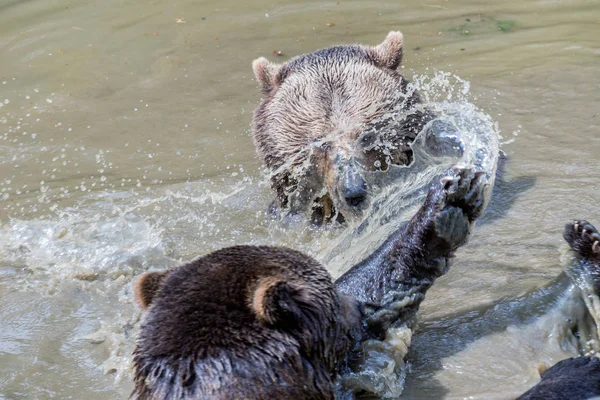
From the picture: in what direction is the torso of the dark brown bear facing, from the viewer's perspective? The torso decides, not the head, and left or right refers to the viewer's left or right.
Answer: facing away from the viewer and to the right of the viewer
